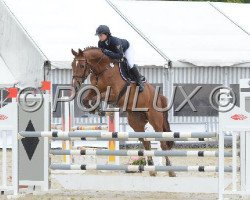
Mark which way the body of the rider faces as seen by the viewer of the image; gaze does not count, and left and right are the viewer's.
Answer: facing the viewer and to the left of the viewer

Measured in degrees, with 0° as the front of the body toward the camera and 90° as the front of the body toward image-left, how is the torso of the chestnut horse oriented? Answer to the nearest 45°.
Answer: approximately 45°

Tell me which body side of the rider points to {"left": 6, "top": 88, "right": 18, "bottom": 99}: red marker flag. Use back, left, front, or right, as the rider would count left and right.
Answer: front
